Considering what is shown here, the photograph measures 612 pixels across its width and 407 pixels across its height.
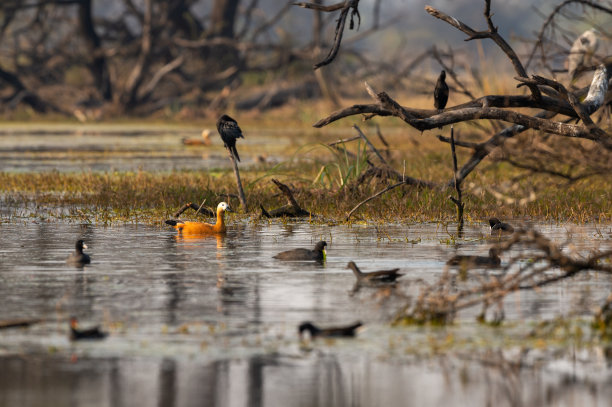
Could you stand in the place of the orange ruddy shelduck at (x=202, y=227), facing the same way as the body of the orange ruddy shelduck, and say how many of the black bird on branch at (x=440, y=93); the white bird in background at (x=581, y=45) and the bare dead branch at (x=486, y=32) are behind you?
0

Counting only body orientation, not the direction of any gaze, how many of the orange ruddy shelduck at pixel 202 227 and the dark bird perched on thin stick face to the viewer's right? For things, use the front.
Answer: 1

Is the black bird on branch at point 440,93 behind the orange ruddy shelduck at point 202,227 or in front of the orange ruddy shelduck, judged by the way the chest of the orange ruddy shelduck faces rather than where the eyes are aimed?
in front

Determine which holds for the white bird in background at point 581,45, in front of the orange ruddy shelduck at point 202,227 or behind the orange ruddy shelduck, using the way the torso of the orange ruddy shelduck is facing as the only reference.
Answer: in front

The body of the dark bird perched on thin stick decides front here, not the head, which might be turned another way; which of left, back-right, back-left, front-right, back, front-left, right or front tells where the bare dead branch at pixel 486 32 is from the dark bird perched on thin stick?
back-left

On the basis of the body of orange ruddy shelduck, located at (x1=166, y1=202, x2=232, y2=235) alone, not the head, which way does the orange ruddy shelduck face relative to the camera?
to the viewer's right
